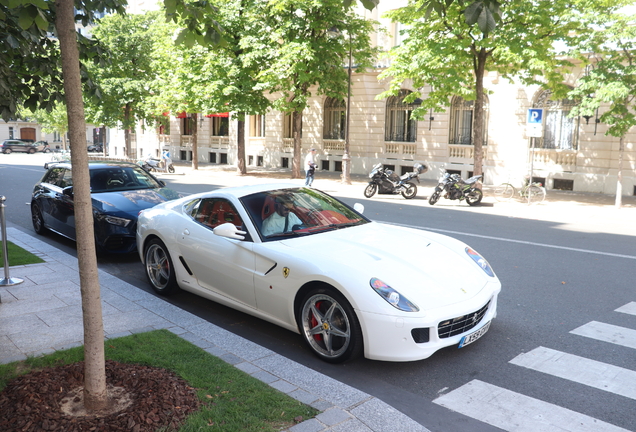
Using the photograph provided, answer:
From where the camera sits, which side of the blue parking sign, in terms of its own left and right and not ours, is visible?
front

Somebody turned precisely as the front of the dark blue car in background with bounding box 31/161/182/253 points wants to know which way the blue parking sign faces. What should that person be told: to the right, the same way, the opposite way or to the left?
to the right

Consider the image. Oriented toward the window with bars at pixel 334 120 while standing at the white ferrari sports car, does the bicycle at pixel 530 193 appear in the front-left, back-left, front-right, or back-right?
front-right

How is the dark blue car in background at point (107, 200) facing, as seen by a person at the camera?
facing the viewer and to the right of the viewer

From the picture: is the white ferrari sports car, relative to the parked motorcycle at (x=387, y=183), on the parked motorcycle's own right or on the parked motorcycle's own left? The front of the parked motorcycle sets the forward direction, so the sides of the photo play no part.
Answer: on the parked motorcycle's own left

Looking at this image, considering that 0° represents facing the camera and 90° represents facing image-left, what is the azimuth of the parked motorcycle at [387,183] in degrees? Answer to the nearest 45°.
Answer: approximately 90°

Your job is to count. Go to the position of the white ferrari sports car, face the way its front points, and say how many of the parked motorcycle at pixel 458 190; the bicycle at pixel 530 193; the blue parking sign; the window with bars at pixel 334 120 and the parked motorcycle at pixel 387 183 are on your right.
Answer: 0

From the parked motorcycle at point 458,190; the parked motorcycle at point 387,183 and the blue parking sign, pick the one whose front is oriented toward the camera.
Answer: the blue parking sign

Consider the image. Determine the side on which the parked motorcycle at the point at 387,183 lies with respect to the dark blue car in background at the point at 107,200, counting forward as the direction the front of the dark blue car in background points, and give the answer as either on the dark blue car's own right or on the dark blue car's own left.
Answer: on the dark blue car's own left

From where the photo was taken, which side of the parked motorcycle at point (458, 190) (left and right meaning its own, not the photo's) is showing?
left

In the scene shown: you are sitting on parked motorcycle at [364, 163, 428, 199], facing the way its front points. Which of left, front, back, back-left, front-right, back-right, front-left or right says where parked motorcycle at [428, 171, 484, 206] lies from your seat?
back-left

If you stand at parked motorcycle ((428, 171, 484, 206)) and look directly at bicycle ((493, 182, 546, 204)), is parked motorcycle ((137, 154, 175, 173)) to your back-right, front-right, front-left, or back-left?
back-left

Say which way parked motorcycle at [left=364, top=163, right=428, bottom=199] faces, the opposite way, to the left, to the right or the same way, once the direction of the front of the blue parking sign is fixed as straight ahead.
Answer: to the right

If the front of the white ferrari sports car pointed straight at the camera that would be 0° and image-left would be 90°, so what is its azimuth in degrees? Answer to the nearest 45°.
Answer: approximately 315°

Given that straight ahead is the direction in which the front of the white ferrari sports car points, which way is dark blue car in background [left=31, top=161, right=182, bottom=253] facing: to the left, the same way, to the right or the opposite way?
the same way
